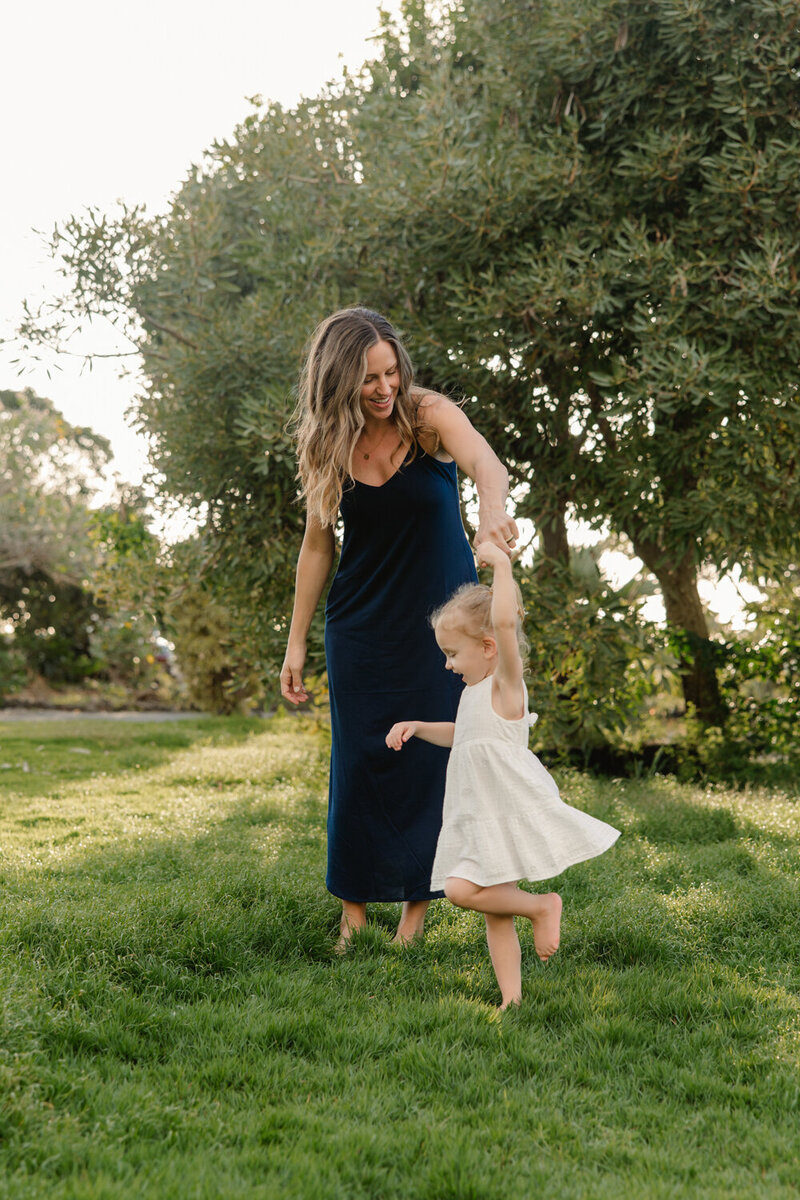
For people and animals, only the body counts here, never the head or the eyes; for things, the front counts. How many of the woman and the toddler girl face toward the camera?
1

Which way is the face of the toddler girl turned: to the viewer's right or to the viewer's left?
to the viewer's left

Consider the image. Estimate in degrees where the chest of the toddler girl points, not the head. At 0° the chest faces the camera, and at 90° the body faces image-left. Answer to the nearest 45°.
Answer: approximately 90°

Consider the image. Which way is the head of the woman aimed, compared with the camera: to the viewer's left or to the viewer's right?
to the viewer's right

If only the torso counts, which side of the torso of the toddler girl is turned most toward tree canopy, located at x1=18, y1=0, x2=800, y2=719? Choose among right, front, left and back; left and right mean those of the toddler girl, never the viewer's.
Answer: right

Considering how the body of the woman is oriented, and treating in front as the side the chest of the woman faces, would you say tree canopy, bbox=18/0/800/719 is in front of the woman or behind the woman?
behind

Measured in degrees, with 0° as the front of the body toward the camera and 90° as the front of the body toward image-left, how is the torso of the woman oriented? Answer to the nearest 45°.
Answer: approximately 0°

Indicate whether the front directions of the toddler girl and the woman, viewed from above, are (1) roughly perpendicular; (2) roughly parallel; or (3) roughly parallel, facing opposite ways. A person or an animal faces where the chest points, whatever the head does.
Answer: roughly perpendicular

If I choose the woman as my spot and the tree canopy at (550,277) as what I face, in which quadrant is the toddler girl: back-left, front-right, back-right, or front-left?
back-right
